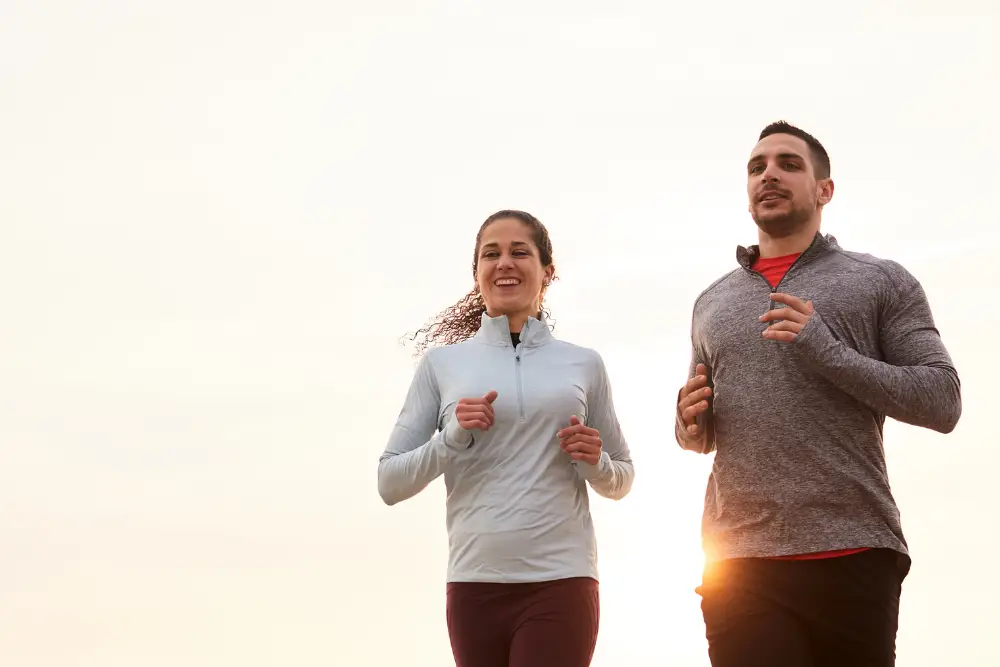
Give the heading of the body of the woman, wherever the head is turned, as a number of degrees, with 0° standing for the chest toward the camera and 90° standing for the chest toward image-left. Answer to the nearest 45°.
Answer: approximately 0°

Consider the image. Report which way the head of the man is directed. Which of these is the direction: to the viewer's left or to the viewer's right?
to the viewer's left

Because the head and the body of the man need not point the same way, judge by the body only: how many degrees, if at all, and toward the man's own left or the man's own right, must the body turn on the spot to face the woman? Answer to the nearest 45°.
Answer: approximately 45° to the man's own right

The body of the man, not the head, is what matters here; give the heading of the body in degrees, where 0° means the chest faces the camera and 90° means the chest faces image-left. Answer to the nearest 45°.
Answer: approximately 45°

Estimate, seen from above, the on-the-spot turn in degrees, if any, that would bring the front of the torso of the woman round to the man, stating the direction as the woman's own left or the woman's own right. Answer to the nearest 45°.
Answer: approximately 90° to the woman's own left

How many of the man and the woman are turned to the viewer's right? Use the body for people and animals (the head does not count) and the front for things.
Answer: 0
